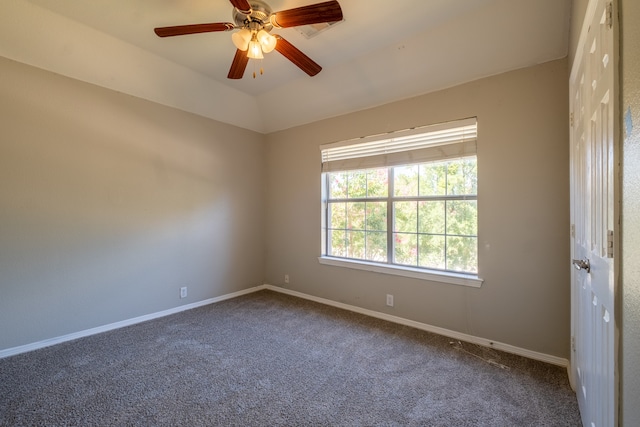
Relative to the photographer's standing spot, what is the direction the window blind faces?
facing the viewer and to the left of the viewer

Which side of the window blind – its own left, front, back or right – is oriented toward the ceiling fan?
front

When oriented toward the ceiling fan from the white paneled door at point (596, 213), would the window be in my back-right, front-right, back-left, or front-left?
front-right

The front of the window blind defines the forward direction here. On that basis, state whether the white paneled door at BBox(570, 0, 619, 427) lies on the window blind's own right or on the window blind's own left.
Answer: on the window blind's own left

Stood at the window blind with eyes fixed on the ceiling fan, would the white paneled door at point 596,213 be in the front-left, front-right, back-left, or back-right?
front-left

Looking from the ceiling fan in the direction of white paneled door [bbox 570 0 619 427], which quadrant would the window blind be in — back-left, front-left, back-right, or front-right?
front-left

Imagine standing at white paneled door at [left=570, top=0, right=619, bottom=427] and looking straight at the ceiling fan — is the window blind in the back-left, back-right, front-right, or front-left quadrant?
front-right
